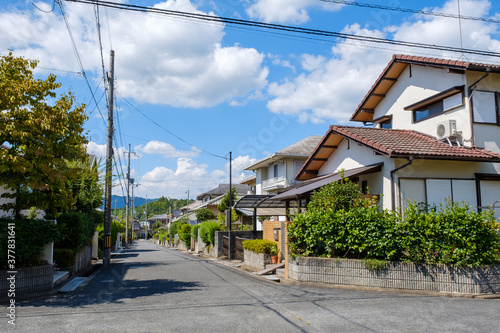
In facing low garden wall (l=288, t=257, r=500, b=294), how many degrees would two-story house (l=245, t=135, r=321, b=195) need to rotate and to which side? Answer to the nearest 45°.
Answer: approximately 45° to its left

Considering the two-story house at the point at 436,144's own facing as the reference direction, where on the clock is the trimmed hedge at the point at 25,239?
The trimmed hedge is roughly at 12 o'clock from the two-story house.

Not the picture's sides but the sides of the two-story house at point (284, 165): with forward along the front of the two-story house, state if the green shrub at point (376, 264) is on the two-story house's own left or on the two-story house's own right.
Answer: on the two-story house's own left

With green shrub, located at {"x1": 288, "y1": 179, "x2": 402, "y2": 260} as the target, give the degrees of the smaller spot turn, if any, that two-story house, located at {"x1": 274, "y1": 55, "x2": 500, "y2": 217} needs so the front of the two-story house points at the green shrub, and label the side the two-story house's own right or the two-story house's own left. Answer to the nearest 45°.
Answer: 0° — it already faces it

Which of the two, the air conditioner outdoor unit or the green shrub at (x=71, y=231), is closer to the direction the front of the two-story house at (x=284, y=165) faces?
the green shrub

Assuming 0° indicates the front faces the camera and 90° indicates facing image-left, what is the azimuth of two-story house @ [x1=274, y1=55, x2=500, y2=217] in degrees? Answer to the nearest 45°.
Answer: approximately 45°

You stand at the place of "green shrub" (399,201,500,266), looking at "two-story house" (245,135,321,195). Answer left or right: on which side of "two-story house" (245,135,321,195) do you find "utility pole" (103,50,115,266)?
left

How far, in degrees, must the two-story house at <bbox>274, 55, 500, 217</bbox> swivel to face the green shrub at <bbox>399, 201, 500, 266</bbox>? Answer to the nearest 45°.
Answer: approximately 45° to its left

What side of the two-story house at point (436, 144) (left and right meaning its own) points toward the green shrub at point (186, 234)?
right
